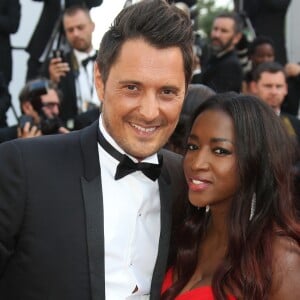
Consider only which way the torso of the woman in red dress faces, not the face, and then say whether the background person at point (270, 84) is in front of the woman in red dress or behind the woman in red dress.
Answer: behind

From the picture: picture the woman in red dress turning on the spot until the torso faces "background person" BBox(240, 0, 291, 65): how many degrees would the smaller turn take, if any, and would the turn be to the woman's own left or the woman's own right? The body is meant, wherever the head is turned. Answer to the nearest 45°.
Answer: approximately 135° to the woman's own right

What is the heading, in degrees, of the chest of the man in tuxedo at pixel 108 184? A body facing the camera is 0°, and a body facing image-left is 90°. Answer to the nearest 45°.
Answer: approximately 315°

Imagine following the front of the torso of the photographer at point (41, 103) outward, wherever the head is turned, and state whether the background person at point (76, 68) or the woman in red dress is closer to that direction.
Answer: the woman in red dress

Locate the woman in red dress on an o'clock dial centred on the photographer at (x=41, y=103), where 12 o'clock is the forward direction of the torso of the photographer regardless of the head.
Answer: The woman in red dress is roughly at 1 o'clock from the photographer.

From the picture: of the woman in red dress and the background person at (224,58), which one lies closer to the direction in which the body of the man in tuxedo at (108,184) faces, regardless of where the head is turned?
the woman in red dress

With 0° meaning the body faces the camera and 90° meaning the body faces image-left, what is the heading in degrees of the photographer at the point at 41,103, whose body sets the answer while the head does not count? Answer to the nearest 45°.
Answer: approximately 315°

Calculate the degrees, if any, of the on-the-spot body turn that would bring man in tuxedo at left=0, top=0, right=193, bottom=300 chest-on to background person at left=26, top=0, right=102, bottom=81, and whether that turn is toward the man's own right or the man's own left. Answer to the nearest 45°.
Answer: approximately 135° to the man's own left
